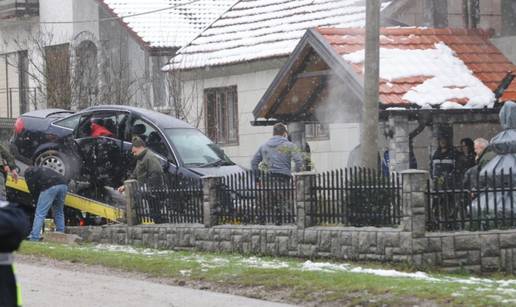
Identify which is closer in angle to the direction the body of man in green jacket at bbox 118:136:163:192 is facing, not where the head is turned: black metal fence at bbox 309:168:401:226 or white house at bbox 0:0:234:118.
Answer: the white house

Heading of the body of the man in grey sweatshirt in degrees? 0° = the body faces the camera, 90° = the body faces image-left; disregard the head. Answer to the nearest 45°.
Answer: approximately 180°

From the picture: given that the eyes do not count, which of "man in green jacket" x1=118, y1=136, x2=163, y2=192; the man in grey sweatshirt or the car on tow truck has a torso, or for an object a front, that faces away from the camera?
the man in grey sweatshirt

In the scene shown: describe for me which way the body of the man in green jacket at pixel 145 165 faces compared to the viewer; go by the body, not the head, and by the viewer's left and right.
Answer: facing to the left of the viewer

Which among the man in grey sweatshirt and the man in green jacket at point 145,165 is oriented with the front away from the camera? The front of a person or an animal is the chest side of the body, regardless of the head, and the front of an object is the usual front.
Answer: the man in grey sweatshirt

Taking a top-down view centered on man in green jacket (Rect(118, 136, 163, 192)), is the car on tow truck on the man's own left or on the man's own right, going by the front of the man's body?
on the man's own right

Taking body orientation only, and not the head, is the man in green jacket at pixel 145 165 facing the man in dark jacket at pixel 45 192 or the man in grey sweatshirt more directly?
the man in dark jacket

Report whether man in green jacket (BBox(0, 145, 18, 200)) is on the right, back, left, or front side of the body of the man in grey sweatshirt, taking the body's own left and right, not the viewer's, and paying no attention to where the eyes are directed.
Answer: left

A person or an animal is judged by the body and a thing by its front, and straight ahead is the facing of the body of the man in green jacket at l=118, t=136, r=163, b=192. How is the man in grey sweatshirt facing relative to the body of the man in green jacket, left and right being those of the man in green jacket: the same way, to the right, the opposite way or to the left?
to the right

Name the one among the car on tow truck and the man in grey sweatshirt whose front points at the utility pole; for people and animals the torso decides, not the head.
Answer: the car on tow truck

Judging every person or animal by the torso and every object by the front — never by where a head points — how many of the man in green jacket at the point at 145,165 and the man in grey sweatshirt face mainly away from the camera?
1

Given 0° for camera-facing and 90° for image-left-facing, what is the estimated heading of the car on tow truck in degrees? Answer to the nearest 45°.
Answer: approximately 315°

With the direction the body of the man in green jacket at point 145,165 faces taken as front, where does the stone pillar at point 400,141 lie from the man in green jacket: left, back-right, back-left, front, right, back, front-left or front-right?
back
